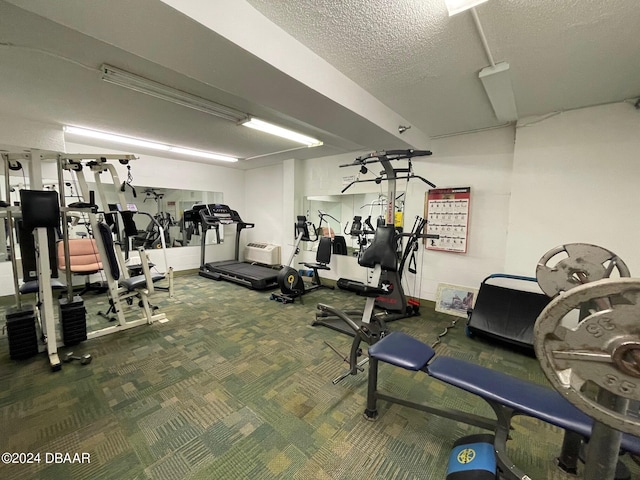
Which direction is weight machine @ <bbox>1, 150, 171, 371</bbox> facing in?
to the viewer's right

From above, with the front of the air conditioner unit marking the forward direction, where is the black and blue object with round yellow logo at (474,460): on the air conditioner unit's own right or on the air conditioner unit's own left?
on the air conditioner unit's own left

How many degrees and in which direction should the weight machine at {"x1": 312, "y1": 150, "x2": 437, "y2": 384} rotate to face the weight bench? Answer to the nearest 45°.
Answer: approximately 90° to its left

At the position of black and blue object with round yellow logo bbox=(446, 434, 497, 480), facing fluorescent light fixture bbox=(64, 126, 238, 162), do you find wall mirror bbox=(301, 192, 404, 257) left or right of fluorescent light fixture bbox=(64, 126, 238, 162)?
right

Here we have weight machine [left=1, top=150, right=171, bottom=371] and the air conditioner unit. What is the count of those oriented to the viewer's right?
1

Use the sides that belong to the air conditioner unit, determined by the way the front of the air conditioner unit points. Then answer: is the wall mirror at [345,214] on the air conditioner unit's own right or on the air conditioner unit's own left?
on the air conditioner unit's own left

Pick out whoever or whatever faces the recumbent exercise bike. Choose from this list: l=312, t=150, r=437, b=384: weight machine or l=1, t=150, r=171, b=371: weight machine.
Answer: l=1, t=150, r=171, b=371: weight machine

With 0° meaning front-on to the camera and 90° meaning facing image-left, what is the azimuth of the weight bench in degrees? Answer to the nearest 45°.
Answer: approximately 135°

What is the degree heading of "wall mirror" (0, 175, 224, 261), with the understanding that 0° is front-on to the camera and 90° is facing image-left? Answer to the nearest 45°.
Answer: approximately 315°

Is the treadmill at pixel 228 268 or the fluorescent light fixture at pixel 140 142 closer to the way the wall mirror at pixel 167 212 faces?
the treadmill

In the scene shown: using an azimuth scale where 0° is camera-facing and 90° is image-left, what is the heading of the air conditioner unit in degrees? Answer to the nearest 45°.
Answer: approximately 45°

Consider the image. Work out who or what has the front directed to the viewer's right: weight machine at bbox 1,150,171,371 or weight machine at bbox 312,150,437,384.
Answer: weight machine at bbox 1,150,171,371
